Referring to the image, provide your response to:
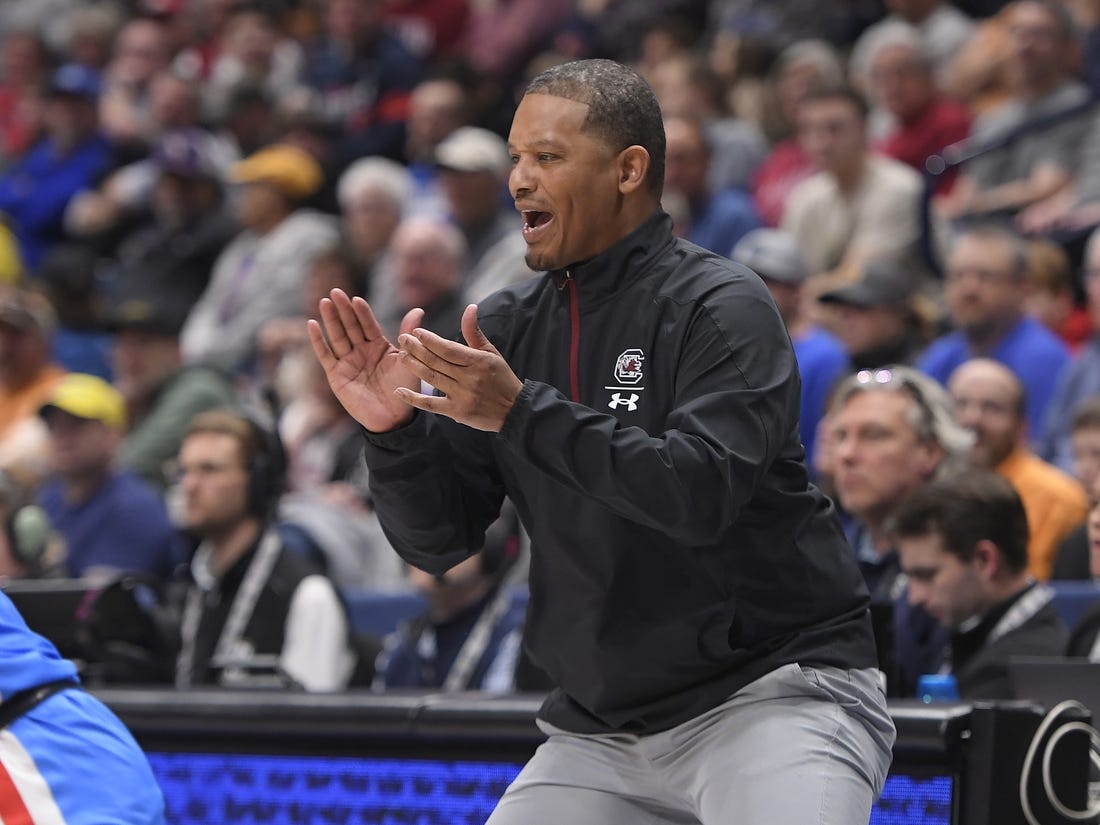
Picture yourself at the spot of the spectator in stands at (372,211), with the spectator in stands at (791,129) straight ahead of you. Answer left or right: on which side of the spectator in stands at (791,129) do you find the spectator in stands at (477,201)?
right

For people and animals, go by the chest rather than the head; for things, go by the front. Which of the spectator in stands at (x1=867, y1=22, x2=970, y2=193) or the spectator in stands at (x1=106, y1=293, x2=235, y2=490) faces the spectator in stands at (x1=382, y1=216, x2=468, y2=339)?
the spectator in stands at (x1=867, y1=22, x2=970, y2=193)

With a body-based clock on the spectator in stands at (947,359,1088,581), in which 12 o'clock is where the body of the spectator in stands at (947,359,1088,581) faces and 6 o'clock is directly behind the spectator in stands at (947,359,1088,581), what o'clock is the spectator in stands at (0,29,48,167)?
the spectator in stands at (0,29,48,167) is roughly at 3 o'clock from the spectator in stands at (947,359,1088,581).

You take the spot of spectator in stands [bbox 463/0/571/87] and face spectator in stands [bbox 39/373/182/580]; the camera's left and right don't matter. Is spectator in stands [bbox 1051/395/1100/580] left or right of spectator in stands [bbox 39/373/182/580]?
left

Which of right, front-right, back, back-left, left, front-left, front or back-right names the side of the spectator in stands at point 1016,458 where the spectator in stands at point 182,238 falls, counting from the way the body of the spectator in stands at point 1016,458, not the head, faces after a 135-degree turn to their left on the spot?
back-left

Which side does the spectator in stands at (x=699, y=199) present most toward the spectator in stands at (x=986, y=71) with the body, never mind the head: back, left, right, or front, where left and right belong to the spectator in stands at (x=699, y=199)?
back

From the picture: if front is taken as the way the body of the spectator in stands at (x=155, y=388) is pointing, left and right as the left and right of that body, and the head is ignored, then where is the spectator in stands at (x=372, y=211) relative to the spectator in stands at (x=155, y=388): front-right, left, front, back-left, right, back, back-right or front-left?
back

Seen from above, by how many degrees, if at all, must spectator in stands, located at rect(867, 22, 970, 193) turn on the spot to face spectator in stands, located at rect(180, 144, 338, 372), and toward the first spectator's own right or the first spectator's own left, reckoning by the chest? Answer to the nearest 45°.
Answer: approximately 45° to the first spectator's own right

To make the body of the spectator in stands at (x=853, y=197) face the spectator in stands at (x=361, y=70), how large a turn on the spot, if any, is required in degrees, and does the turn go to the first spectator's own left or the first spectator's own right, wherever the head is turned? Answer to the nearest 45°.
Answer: approximately 90° to the first spectator's own right

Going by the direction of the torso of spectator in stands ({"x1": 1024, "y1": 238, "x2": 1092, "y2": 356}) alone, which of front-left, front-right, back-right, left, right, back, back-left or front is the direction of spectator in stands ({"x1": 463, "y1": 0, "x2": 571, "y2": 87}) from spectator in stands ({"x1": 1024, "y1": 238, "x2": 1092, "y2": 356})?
right

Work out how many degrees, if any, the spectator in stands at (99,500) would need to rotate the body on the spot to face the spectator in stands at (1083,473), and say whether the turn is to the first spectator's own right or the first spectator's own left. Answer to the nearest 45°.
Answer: approximately 90° to the first spectator's own left
